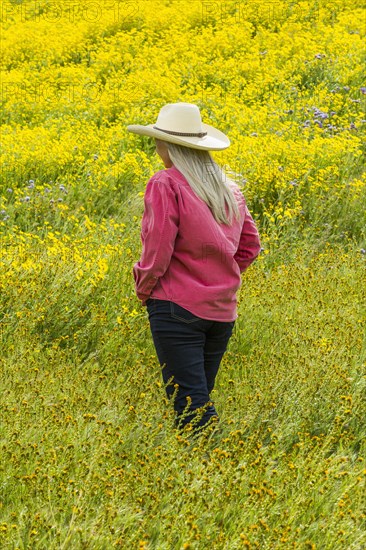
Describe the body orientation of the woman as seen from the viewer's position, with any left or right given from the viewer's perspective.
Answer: facing away from the viewer and to the left of the viewer

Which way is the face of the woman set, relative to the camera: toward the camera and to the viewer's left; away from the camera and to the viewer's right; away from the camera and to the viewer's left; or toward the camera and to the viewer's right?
away from the camera and to the viewer's left
